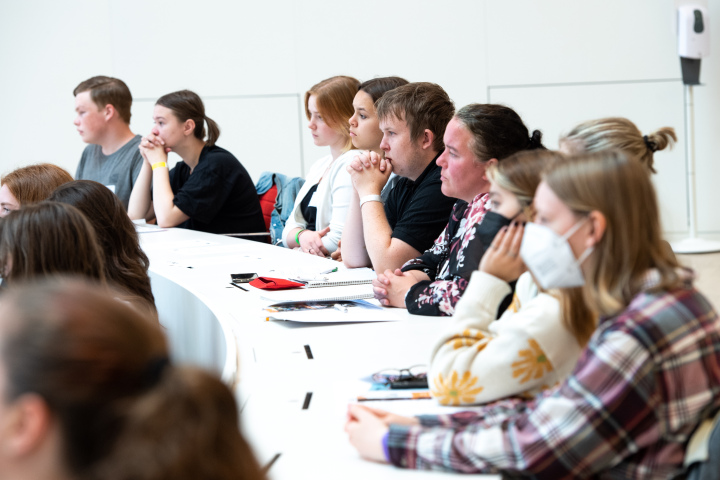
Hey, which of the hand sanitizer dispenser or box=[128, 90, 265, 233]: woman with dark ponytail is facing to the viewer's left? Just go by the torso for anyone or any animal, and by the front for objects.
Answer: the woman with dark ponytail

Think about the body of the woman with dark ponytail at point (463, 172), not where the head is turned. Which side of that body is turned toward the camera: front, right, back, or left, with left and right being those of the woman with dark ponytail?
left

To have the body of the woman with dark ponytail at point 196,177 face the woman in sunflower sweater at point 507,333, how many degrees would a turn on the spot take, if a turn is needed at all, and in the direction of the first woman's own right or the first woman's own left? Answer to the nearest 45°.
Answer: approximately 90° to the first woman's own left

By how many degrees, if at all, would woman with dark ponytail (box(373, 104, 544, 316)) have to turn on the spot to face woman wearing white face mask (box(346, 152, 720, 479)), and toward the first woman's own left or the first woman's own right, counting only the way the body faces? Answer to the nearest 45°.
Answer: approximately 90° to the first woman's own left

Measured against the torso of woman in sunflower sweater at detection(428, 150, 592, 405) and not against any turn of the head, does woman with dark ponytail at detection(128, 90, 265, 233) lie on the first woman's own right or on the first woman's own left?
on the first woman's own right

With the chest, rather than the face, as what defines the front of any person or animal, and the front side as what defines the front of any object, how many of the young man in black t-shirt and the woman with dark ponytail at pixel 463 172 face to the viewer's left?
2

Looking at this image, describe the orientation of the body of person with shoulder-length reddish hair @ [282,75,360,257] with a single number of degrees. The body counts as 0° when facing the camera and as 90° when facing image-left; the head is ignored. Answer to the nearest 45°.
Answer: approximately 45°

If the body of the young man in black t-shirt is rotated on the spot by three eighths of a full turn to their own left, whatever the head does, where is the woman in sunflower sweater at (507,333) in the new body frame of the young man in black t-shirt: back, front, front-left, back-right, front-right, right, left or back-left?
front-right

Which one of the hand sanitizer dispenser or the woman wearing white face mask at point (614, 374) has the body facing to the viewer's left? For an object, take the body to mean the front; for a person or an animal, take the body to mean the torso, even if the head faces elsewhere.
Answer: the woman wearing white face mask

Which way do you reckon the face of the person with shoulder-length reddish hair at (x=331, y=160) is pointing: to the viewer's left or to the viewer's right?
to the viewer's left

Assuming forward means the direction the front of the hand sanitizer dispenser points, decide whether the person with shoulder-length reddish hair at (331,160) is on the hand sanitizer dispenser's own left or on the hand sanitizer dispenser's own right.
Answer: on the hand sanitizer dispenser's own right

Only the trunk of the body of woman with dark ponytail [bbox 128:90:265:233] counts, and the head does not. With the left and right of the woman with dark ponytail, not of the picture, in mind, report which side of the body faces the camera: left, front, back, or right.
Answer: left

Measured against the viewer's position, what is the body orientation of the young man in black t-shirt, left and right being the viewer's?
facing to the left of the viewer
